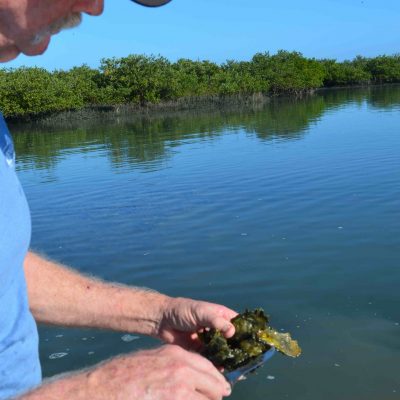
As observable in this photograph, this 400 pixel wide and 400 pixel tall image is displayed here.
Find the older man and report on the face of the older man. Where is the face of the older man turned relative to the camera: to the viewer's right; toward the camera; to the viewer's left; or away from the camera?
to the viewer's right

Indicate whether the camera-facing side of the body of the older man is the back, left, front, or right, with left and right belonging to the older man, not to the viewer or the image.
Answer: right
